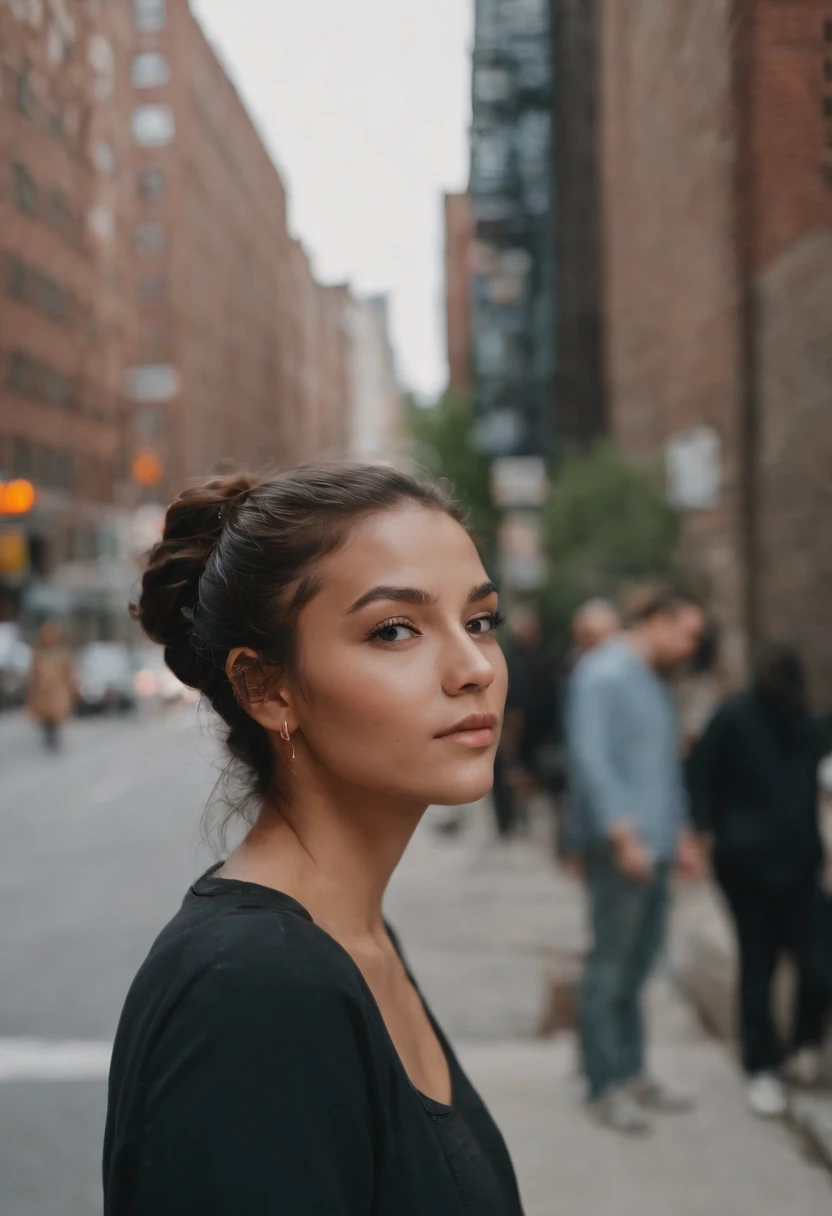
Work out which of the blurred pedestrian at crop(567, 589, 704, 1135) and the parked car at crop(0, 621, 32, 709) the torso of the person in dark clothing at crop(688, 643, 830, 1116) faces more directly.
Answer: the blurred pedestrian

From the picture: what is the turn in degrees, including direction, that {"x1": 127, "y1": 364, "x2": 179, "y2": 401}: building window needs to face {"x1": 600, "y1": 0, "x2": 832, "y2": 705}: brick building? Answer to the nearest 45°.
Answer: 0° — it already faces it

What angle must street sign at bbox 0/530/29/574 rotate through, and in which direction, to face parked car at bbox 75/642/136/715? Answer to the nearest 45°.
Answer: approximately 180°

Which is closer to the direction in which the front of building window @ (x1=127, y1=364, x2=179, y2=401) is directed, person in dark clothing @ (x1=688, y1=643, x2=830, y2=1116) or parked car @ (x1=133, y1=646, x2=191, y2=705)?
the person in dark clothing
